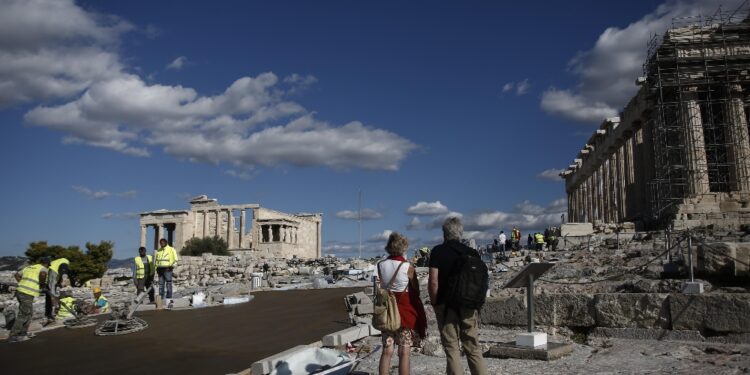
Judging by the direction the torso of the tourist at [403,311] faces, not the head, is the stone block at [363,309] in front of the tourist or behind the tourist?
in front

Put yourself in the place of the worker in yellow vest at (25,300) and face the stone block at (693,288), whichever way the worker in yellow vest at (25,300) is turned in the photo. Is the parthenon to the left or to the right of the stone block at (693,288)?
left

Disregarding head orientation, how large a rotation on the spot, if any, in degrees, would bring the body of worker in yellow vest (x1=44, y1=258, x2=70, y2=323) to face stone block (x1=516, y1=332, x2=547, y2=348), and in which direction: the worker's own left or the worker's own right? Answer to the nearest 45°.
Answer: approximately 45° to the worker's own right

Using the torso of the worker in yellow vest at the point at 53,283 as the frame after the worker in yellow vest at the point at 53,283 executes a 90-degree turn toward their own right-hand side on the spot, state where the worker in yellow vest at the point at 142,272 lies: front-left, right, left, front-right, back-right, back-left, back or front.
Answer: back-left

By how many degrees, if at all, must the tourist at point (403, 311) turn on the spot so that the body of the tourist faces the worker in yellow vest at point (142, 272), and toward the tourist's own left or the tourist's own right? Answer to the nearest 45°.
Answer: approximately 45° to the tourist's own left

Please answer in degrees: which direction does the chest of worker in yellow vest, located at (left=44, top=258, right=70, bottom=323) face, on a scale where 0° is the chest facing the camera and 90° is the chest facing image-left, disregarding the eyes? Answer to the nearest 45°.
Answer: approximately 270°

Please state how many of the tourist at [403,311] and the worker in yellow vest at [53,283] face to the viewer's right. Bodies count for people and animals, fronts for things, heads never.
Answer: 1

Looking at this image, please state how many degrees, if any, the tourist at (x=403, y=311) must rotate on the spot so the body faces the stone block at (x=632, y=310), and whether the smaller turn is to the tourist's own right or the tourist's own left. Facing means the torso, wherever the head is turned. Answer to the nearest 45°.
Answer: approximately 45° to the tourist's own right

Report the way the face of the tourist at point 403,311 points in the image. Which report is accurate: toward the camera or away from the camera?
away from the camera

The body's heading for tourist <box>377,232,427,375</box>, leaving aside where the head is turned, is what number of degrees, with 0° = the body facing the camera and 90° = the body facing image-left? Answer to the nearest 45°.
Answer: approximately 180°

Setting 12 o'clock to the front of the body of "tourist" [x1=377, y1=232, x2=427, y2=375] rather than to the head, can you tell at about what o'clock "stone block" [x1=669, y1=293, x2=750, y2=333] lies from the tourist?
The stone block is roughly at 2 o'clock from the tourist.
